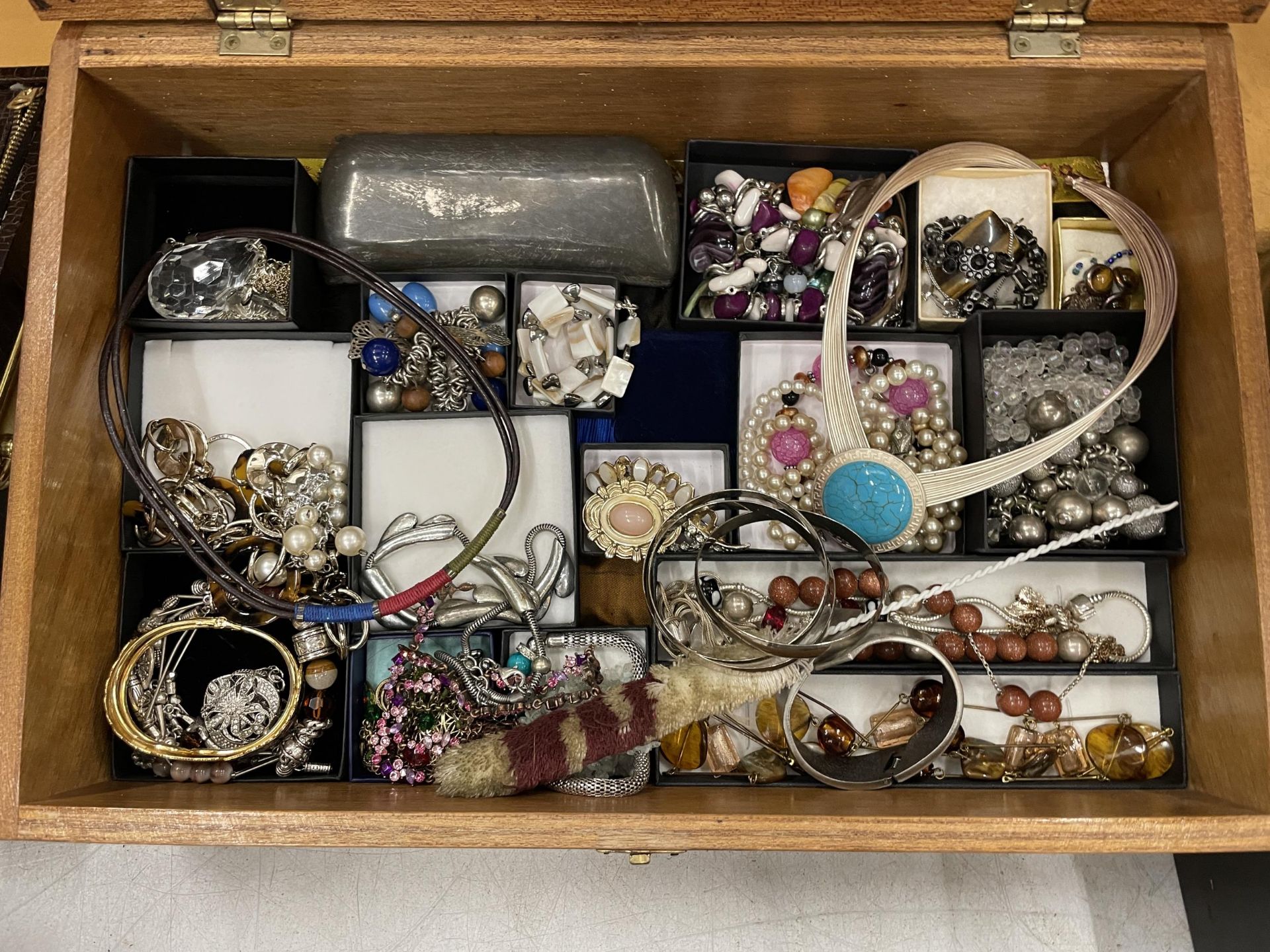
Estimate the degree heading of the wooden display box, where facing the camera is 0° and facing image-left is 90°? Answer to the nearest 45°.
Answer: approximately 0°
